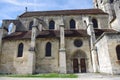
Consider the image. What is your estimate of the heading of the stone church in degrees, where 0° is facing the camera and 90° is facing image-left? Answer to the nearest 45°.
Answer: approximately 0°
